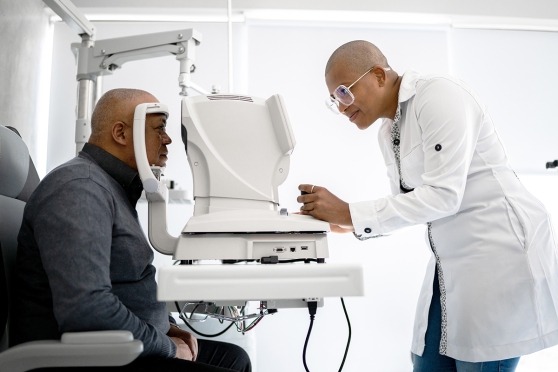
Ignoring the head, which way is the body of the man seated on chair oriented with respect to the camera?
to the viewer's right

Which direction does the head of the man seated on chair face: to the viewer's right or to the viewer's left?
to the viewer's right

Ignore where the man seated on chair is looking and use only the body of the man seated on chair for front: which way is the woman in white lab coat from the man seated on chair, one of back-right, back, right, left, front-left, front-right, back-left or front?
front

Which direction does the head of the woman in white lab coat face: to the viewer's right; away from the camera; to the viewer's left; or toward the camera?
to the viewer's left
